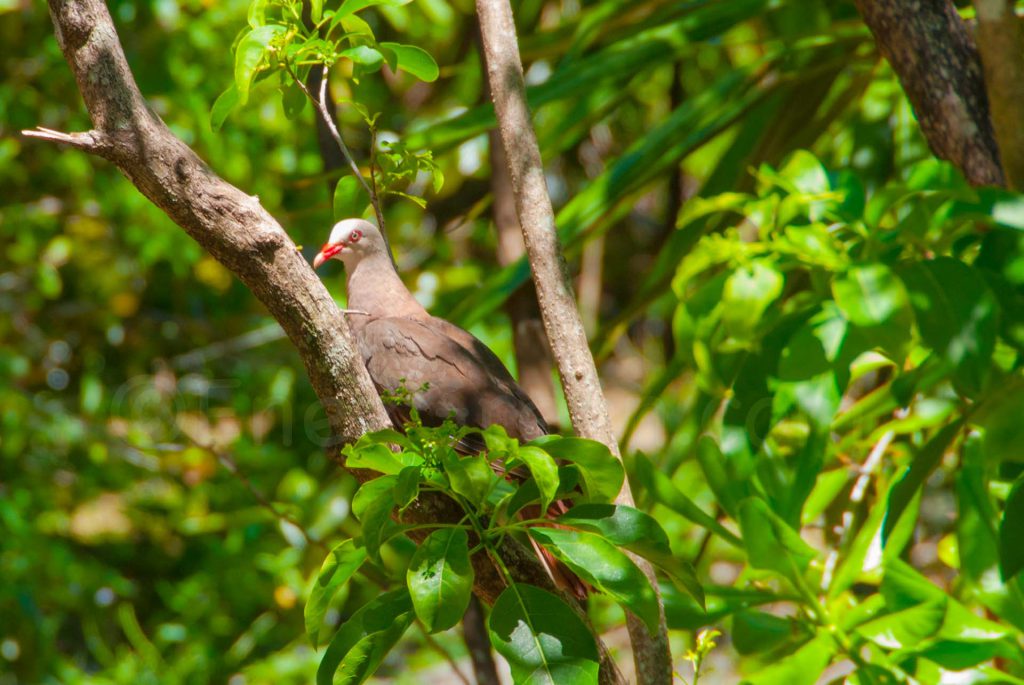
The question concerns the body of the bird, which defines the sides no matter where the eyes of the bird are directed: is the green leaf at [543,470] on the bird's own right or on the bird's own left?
on the bird's own left

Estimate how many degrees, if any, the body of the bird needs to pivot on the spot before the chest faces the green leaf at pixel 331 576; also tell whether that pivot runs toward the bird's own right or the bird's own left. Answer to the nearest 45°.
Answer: approximately 90° to the bird's own left

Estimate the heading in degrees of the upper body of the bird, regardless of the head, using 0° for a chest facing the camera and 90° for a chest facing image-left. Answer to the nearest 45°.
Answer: approximately 90°

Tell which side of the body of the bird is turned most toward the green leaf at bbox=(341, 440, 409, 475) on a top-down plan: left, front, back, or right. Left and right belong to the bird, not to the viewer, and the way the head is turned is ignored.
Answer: left

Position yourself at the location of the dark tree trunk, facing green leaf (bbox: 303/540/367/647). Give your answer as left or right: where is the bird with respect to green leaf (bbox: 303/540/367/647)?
right

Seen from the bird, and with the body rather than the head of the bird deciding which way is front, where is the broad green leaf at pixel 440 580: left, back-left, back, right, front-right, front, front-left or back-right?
left

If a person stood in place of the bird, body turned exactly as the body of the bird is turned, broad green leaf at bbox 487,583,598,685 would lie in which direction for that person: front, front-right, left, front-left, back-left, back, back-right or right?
left

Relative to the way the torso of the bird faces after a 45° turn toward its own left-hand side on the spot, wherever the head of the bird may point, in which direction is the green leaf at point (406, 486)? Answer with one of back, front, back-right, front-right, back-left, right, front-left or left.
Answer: front-left
